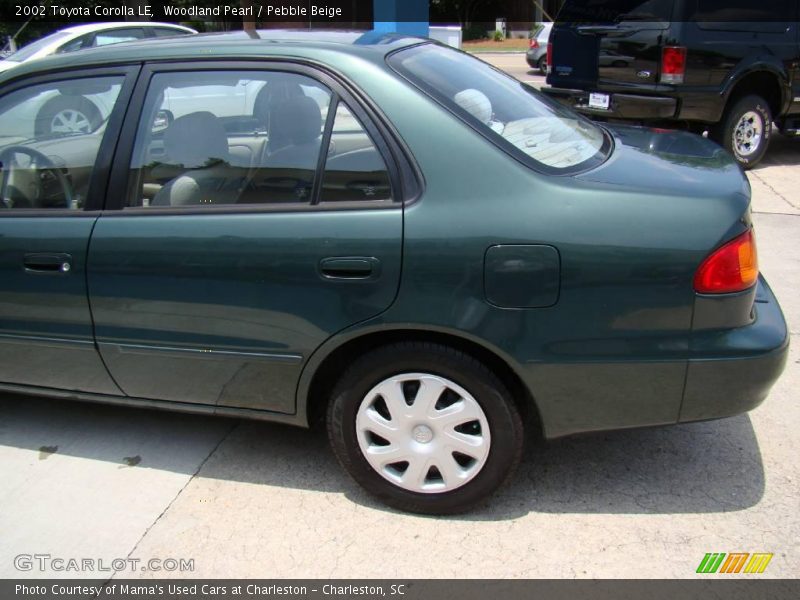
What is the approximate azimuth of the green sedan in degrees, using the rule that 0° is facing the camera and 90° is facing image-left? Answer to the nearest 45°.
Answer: approximately 90°

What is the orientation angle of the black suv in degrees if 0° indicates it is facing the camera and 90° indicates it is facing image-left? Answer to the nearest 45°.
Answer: approximately 225°

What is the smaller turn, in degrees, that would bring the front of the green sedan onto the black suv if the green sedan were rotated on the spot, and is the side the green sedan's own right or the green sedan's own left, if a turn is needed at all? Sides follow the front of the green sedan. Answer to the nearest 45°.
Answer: approximately 135° to the green sedan's own right

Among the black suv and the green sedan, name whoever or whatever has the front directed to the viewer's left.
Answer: the green sedan

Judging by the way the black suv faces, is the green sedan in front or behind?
behind

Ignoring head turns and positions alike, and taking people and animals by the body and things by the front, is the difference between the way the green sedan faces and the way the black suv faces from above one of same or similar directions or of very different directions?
very different directions

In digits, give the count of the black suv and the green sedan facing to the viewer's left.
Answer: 1
